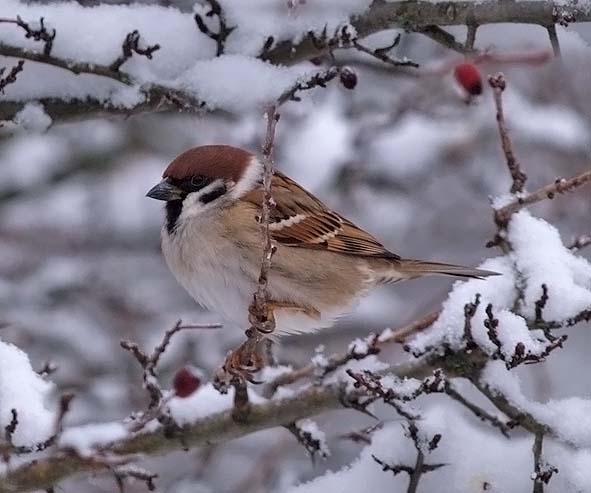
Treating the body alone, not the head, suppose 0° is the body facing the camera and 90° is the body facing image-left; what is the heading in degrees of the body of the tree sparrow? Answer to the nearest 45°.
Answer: approximately 90°

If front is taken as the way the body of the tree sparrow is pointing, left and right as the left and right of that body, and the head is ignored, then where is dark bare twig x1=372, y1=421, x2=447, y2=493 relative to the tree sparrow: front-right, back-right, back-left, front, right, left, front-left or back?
back-left

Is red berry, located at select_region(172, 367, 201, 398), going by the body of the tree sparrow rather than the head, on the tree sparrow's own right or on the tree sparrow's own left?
on the tree sparrow's own left

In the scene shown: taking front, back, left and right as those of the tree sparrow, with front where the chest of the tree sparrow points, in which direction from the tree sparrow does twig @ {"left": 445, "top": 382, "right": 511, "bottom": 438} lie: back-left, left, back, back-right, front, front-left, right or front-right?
back-left
